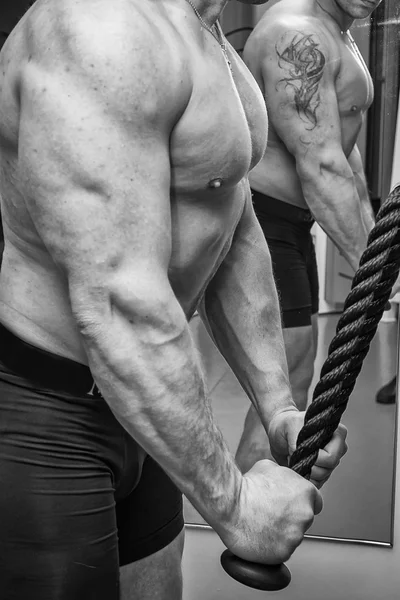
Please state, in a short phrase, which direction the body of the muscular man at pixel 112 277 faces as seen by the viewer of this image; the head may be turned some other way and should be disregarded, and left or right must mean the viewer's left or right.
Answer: facing the viewer and to the right of the viewer
